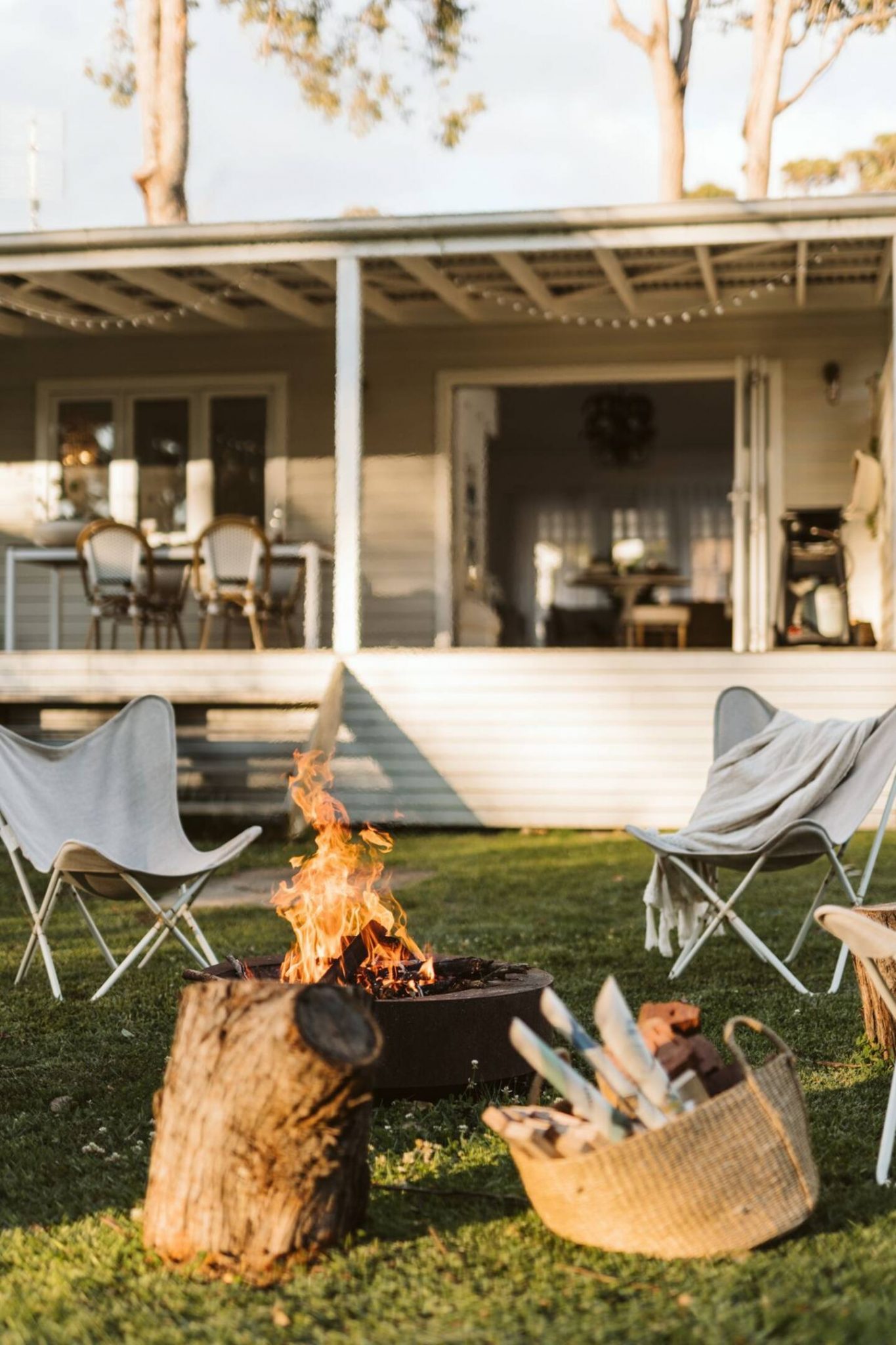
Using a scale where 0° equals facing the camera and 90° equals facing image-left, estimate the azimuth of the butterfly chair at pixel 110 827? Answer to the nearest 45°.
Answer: approximately 315°

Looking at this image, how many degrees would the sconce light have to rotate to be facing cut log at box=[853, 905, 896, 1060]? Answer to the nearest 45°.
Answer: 0° — it already faces it

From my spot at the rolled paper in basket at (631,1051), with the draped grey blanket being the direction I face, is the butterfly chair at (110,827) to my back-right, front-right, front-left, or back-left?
front-left

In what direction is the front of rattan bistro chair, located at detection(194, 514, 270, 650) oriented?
away from the camera

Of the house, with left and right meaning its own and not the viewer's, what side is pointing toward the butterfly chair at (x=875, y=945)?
front

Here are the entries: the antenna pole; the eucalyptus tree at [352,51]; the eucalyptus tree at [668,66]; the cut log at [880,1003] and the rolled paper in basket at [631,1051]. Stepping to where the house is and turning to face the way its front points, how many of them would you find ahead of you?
2

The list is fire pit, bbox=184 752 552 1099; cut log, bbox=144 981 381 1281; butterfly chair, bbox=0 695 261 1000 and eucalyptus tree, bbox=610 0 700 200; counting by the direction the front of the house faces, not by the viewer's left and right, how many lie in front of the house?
3

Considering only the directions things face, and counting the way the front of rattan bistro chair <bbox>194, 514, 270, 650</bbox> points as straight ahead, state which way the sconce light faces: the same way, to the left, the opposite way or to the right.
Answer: the opposite way

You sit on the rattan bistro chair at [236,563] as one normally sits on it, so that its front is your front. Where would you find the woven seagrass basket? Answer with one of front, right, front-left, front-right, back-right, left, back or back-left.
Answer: back

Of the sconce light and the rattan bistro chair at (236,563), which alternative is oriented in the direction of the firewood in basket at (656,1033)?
the sconce light

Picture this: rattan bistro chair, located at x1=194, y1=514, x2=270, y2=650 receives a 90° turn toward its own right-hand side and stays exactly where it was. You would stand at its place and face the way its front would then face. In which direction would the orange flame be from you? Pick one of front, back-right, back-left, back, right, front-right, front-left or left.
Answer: right

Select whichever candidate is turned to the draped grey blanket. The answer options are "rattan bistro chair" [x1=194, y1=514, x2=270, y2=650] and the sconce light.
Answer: the sconce light

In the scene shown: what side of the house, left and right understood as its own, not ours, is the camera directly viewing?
front

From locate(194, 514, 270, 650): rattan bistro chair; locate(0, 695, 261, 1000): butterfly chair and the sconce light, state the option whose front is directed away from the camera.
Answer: the rattan bistro chair

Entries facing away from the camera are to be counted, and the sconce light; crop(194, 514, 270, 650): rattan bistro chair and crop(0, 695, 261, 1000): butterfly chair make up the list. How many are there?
1

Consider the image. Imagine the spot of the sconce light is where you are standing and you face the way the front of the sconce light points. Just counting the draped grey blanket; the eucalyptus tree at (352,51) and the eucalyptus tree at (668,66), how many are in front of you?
1
